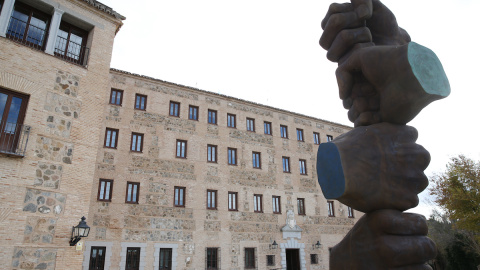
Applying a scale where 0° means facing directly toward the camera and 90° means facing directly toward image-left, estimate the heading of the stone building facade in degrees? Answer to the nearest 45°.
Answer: approximately 315°

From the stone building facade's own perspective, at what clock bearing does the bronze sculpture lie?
The bronze sculpture is roughly at 1 o'clock from the stone building facade.
